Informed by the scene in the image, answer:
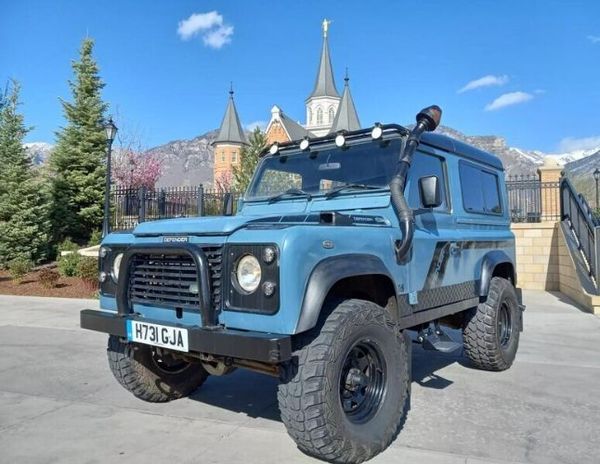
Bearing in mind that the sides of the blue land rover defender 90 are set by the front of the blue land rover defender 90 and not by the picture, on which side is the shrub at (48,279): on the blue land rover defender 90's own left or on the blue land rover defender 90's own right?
on the blue land rover defender 90's own right

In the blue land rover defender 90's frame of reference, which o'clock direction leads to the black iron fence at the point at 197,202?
The black iron fence is roughly at 4 o'clock from the blue land rover defender 90.

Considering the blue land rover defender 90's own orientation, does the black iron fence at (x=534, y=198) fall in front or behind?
behind

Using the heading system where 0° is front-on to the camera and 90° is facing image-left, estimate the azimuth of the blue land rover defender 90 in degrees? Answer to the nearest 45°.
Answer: approximately 45°

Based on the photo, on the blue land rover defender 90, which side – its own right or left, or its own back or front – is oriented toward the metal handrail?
back

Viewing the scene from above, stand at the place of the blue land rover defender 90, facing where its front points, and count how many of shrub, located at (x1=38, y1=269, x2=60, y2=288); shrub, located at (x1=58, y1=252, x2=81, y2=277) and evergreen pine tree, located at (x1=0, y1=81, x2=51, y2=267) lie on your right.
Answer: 3

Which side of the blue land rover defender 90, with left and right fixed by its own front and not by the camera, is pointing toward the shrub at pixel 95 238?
right

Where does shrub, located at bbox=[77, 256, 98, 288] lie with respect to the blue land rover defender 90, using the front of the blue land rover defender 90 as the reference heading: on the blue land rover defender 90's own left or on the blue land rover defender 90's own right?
on the blue land rover defender 90's own right

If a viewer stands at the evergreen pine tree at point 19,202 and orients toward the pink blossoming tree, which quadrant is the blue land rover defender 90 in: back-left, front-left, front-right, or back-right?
back-right

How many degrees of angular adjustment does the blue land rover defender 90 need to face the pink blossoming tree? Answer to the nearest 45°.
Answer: approximately 135° to its right

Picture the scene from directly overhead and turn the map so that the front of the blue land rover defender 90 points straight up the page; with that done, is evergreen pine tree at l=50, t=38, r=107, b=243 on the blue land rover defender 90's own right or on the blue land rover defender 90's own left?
on the blue land rover defender 90's own right

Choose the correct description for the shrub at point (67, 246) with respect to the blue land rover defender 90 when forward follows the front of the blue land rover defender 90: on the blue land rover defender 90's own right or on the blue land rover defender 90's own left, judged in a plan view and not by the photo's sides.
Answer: on the blue land rover defender 90's own right
